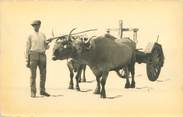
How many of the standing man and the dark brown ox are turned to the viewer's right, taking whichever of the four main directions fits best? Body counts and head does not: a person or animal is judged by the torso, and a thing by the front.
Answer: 0

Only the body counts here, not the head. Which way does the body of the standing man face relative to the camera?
toward the camera

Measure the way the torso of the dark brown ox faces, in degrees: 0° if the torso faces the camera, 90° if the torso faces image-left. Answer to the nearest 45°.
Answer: approximately 45°
